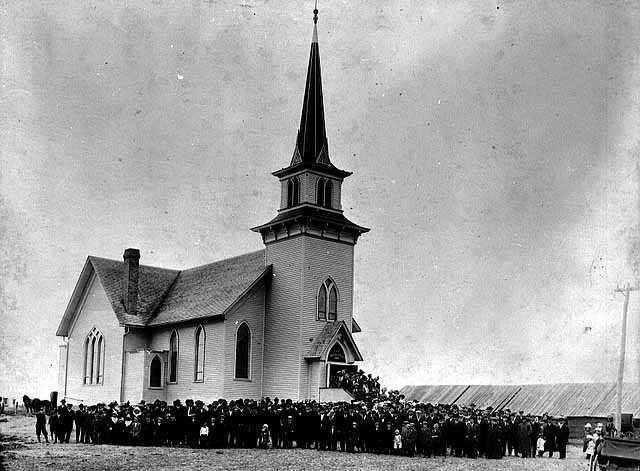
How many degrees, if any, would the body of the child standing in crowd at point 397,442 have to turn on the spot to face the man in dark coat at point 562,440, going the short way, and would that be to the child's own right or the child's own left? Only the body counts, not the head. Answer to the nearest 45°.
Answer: approximately 135° to the child's own left

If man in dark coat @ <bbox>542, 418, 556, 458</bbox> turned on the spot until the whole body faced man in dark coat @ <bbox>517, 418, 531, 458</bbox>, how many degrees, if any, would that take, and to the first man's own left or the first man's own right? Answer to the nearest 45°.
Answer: approximately 45° to the first man's own right

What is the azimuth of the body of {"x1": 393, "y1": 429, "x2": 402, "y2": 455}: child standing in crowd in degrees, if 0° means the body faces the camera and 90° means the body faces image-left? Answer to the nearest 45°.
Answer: approximately 0°

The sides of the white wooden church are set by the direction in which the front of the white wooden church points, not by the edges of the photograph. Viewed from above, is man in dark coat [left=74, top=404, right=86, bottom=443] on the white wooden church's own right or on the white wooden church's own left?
on the white wooden church's own right

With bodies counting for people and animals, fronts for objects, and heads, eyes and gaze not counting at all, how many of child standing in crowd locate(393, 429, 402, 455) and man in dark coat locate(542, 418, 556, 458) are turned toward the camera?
2

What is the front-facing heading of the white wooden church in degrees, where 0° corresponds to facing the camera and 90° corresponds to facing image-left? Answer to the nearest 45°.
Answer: approximately 315°
